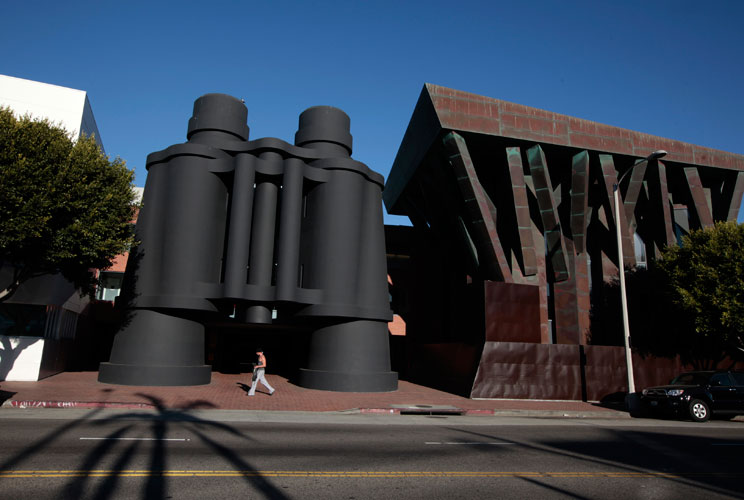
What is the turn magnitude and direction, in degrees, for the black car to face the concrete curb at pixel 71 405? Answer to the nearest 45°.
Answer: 0° — it already faces it

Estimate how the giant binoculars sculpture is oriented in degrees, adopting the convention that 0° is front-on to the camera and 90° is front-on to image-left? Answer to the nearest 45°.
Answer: approximately 0°

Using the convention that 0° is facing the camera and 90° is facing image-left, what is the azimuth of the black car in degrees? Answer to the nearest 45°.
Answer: approximately 45°

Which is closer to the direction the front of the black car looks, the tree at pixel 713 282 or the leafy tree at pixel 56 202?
the leafy tree

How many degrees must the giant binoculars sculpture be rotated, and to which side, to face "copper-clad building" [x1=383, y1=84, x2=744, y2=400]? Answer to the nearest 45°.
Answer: approximately 90° to its left

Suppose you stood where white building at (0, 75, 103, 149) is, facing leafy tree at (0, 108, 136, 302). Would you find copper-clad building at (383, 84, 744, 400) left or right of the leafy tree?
left

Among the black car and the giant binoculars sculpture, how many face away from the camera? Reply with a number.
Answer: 0

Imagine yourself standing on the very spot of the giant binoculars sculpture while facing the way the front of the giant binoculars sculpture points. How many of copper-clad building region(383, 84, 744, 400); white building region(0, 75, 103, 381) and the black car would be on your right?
1

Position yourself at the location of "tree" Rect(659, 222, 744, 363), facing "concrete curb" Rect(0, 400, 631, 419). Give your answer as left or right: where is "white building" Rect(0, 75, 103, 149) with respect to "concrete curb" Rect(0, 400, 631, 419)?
right

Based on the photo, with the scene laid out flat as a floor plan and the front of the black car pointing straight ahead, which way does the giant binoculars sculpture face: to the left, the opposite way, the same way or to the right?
to the left
